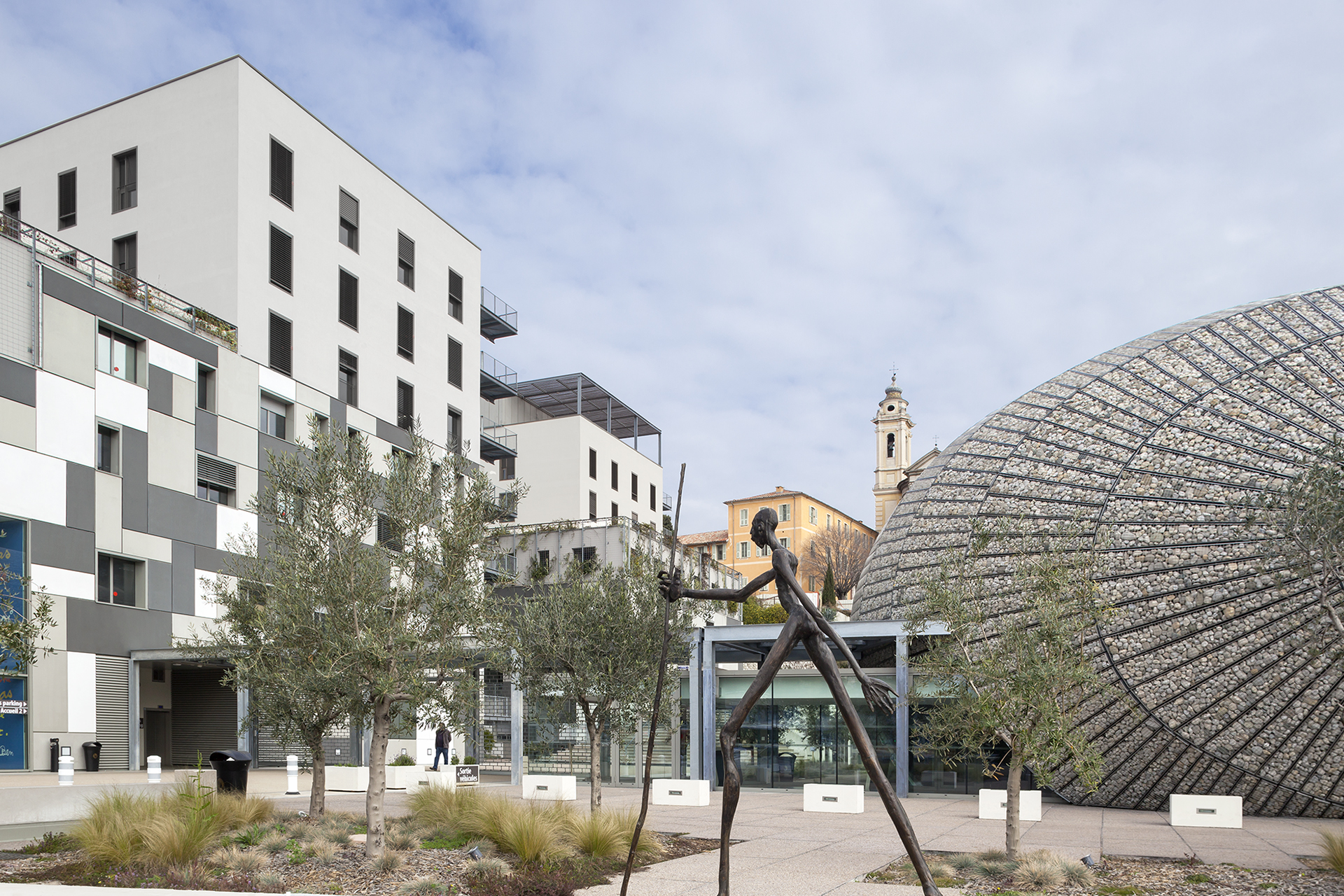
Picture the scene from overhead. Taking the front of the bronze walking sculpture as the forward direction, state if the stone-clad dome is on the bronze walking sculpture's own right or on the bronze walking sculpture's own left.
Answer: on the bronze walking sculpture's own right

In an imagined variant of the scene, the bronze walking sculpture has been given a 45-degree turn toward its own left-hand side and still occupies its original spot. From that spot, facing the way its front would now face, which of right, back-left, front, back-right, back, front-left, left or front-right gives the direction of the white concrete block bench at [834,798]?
back-right

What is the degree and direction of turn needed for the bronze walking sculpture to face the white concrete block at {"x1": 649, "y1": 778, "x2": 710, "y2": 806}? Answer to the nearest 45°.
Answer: approximately 90° to its right

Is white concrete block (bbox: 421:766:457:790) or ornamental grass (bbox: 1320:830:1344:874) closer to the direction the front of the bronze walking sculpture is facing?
the white concrete block

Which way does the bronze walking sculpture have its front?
to the viewer's left

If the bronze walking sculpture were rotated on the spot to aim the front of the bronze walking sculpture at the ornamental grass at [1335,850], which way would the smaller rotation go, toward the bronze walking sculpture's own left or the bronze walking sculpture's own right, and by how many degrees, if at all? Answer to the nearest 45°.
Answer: approximately 135° to the bronze walking sculpture's own right

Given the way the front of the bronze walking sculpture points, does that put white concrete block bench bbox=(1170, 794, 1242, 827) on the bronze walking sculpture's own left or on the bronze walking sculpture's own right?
on the bronze walking sculpture's own right

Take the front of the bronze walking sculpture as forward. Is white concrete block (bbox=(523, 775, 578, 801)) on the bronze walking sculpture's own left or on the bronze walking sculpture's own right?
on the bronze walking sculpture's own right
